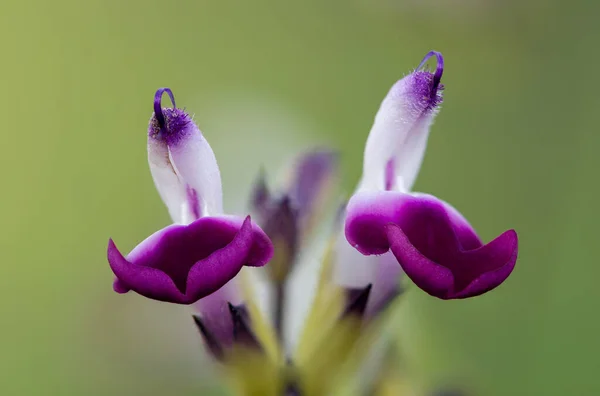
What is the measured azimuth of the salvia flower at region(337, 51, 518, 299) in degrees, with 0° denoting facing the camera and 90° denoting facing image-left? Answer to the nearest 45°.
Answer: approximately 315°
